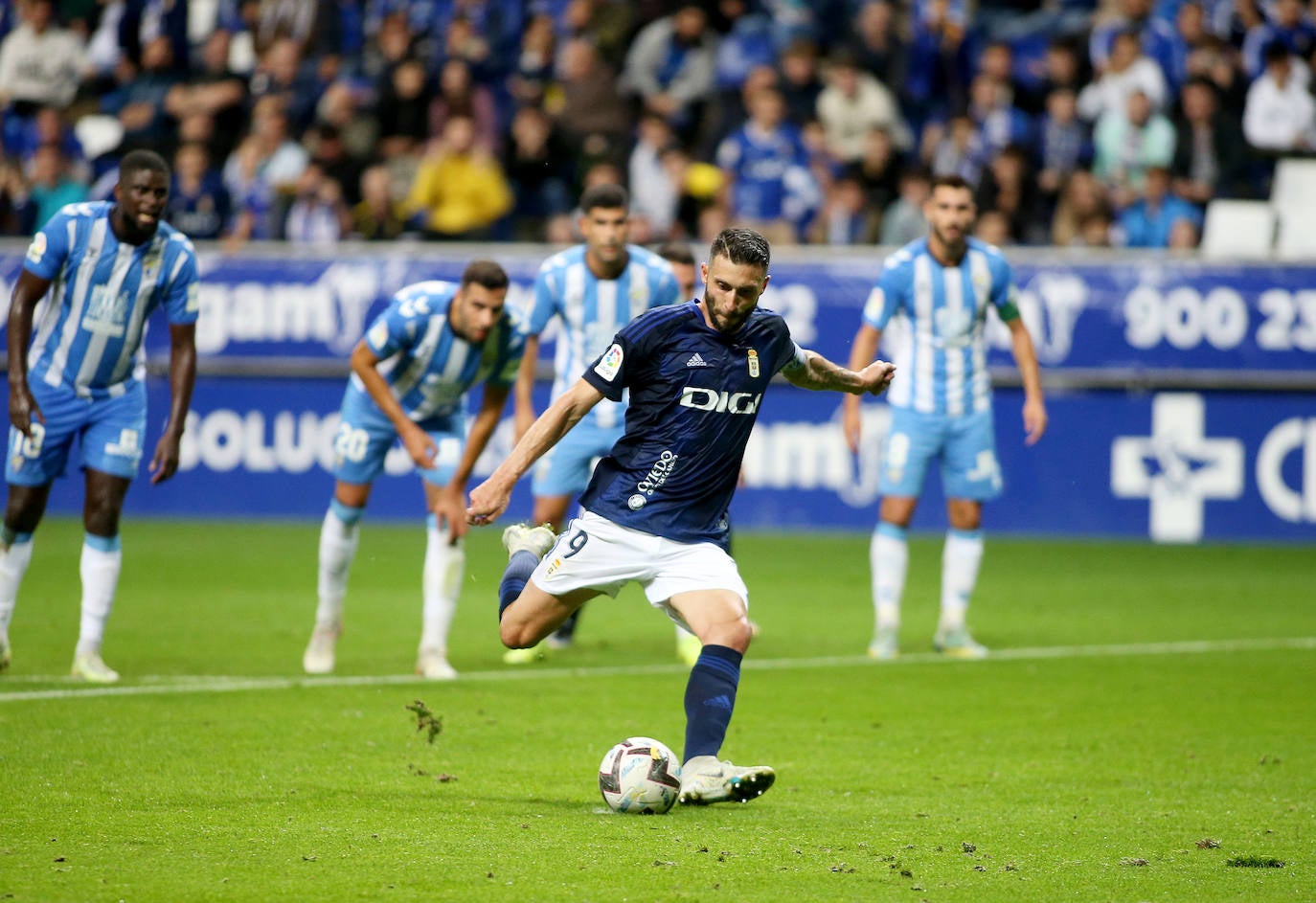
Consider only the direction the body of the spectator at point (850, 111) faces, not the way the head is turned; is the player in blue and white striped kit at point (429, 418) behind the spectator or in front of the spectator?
in front

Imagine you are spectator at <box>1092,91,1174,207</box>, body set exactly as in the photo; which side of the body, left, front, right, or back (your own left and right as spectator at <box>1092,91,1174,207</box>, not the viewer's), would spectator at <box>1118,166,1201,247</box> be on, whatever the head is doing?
front

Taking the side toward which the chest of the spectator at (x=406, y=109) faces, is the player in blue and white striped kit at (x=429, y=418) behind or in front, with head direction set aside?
in front

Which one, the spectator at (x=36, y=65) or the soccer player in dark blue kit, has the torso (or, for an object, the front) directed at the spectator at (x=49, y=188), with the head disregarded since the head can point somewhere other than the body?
the spectator at (x=36, y=65)

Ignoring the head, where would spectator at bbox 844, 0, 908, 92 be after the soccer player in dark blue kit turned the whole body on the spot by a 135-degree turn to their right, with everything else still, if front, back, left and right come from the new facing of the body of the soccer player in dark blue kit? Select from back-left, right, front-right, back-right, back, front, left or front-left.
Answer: right

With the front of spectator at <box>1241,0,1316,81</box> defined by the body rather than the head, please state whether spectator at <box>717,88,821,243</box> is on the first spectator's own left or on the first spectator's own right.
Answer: on the first spectator's own right

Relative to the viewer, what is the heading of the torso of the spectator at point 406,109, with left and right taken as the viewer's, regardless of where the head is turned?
facing the viewer

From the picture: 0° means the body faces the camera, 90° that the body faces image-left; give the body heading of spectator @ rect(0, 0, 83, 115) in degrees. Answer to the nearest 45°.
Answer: approximately 0°

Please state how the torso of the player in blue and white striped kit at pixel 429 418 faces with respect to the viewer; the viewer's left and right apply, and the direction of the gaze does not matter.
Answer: facing the viewer and to the right of the viewer

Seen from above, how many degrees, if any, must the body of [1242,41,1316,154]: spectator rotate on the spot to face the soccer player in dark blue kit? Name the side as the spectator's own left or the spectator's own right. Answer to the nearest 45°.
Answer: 0° — they already face them

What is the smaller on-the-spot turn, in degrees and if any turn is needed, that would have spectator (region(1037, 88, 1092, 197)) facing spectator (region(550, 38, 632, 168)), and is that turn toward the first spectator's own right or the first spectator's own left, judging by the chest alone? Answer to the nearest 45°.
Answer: approximately 90° to the first spectator's own right

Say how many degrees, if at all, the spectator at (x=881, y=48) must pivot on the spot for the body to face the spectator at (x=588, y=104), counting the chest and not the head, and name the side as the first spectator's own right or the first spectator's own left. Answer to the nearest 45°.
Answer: approximately 90° to the first spectator's own right

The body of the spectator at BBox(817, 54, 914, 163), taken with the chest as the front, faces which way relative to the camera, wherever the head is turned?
toward the camera

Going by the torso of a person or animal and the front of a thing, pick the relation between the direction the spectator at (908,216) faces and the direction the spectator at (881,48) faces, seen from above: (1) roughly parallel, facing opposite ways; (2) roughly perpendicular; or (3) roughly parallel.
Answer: roughly parallel

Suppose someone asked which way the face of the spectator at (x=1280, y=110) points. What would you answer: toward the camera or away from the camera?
toward the camera

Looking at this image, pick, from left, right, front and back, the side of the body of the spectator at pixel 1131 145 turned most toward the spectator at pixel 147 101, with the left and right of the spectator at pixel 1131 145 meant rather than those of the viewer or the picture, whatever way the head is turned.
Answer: right
